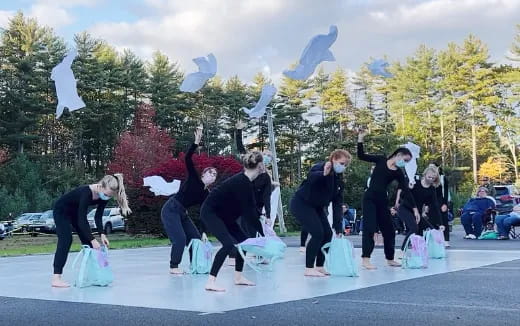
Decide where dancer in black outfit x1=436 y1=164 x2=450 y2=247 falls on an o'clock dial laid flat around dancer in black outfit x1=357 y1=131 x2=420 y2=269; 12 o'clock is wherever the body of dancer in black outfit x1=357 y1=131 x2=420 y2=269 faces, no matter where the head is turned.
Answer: dancer in black outfit x1=436 y1=164 x2=450 y2=247 is roughly at 8 o'clock from dancer in black outfit x1=357 y1=131 x2=420 y2=269.

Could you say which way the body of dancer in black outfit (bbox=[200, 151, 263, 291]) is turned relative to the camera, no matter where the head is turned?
to the viewer's right

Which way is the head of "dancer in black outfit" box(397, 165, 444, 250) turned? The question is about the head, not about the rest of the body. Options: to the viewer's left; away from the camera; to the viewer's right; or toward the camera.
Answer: toward the camera

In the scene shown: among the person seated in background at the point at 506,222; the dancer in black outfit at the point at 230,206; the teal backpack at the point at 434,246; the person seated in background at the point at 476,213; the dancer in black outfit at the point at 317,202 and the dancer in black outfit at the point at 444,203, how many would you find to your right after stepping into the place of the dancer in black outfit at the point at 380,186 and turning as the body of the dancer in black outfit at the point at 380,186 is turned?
2

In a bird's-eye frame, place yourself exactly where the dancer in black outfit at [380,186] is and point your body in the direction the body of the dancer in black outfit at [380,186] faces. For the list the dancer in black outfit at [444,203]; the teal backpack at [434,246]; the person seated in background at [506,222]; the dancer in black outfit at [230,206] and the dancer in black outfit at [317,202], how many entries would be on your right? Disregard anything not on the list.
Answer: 2

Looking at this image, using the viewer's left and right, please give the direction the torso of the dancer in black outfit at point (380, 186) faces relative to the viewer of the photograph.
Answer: facing the viewer and to the right of the viewer

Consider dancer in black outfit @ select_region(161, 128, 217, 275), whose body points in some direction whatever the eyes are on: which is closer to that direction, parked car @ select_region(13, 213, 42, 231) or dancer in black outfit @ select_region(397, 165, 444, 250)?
the dancer in black outfit
